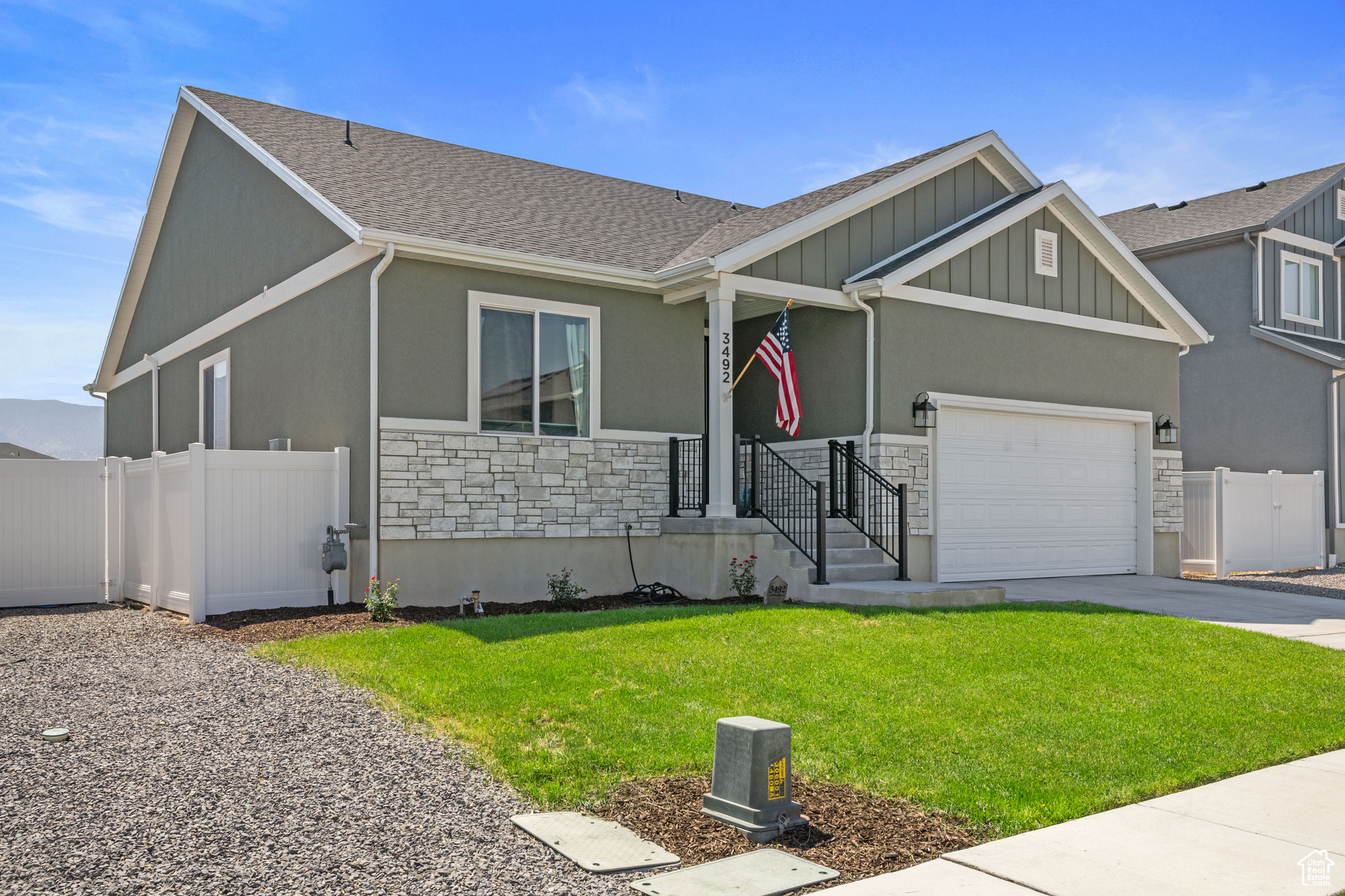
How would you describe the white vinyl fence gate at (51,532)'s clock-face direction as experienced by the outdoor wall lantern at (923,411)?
The white vinyl fence gate is roughly at 4 o'clock from the outdoor wall lantern.

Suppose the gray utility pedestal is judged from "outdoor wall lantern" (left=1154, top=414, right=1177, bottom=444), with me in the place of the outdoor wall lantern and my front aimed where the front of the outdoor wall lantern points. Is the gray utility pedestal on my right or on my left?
on my right

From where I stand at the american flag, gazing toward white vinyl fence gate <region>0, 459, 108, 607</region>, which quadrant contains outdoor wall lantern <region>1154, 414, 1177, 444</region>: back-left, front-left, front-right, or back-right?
back-right

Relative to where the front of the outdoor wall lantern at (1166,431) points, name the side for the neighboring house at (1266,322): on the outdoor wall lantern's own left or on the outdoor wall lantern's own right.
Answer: on the outdoor wall lantern's own left

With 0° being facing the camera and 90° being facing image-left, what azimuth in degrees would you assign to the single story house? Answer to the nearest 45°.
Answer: approximately 315°

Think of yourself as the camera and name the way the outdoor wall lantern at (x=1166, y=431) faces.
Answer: facing the viewer and to the right of the viewer

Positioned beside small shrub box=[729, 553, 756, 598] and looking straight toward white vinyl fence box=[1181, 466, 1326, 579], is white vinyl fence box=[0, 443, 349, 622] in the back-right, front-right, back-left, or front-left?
back-left

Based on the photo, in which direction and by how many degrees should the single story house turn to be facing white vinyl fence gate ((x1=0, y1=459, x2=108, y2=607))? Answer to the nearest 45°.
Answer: approximately 135° to its right

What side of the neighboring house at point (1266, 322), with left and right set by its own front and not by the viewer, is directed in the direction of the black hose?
right

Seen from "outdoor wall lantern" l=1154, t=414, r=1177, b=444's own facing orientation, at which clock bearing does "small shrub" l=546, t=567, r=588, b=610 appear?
The small shrub is roughly at 3 o'clock from the outdoor wall lantern.

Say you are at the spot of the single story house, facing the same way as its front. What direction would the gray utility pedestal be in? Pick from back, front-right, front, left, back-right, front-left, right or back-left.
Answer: front-right
